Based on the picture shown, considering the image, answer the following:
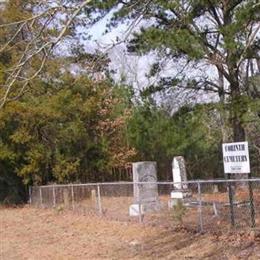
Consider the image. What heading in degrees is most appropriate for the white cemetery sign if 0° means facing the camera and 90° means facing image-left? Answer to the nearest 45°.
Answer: approximately 0°

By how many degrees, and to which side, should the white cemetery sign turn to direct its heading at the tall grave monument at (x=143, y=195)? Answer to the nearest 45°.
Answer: approximately 135° to its right

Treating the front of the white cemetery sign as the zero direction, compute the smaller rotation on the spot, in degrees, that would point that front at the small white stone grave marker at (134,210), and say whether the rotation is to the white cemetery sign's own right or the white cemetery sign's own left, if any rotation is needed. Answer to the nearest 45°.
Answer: approximately 135° to the white cemetery sign's own right
